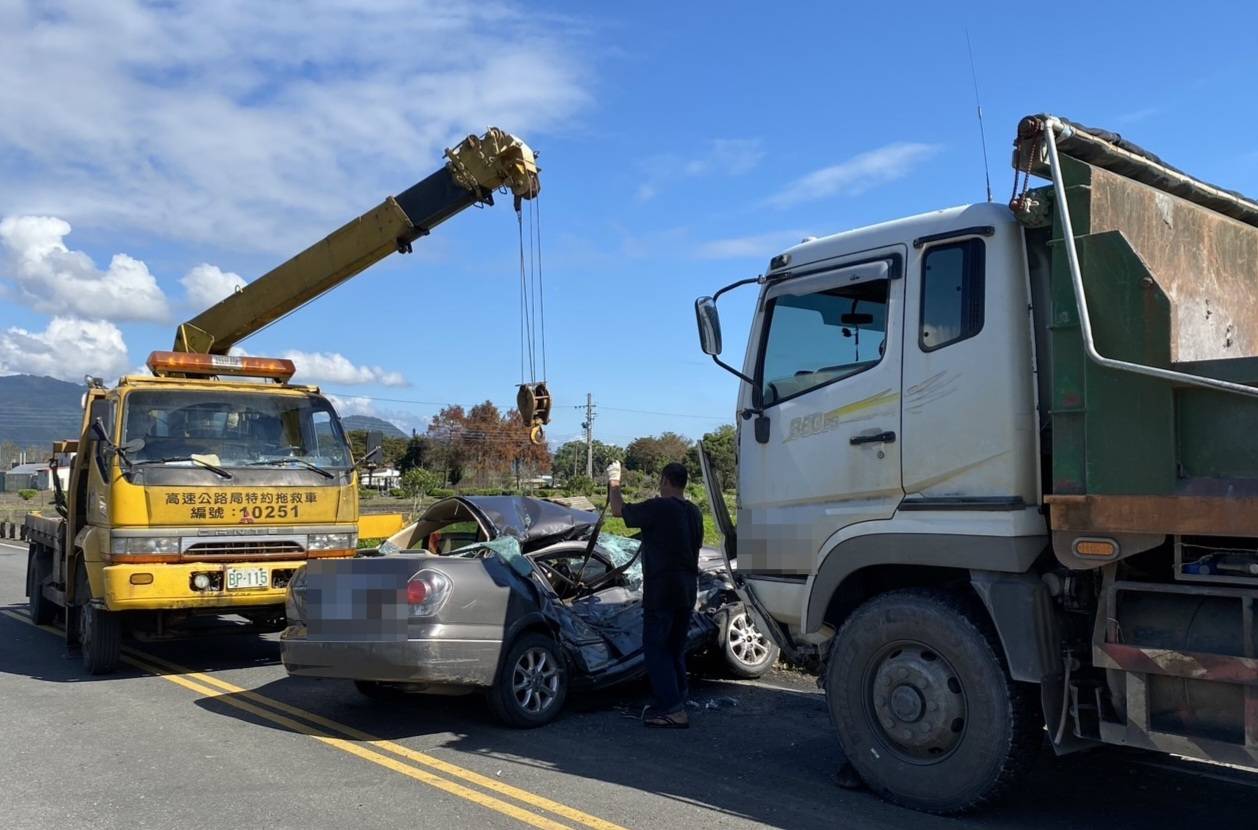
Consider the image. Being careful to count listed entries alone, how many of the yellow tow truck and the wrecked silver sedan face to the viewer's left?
0

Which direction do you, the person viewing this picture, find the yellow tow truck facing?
facing the viewer and to the right of the viewer

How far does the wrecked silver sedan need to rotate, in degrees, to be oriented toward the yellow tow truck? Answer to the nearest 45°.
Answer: approximately 90° to its left

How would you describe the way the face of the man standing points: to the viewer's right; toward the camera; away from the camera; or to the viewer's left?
away from the camera

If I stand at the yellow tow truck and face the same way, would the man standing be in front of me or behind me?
in front

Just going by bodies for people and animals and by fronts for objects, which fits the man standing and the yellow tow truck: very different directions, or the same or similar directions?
very different directions

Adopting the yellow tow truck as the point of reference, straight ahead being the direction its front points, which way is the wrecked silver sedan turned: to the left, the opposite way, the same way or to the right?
to the left

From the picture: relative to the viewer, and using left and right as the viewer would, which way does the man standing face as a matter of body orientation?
facing away from the viewer and to the left of the viewer

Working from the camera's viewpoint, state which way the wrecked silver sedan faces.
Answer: facing away from the viewer and to the right of the viewer
